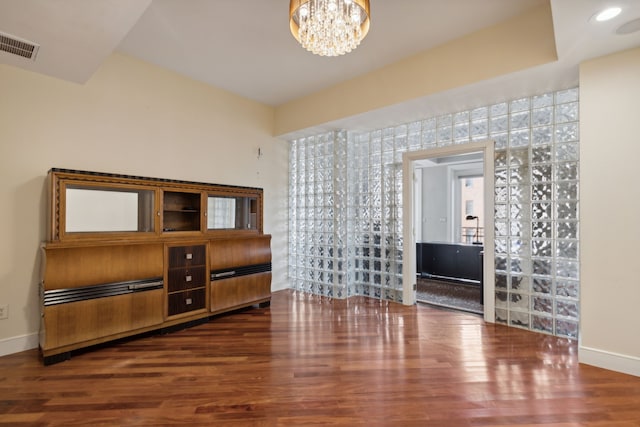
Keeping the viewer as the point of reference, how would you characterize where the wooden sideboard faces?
facing the viewer and to the right of the viewer

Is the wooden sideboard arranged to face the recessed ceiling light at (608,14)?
yes

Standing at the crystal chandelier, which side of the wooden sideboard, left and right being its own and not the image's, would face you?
front
